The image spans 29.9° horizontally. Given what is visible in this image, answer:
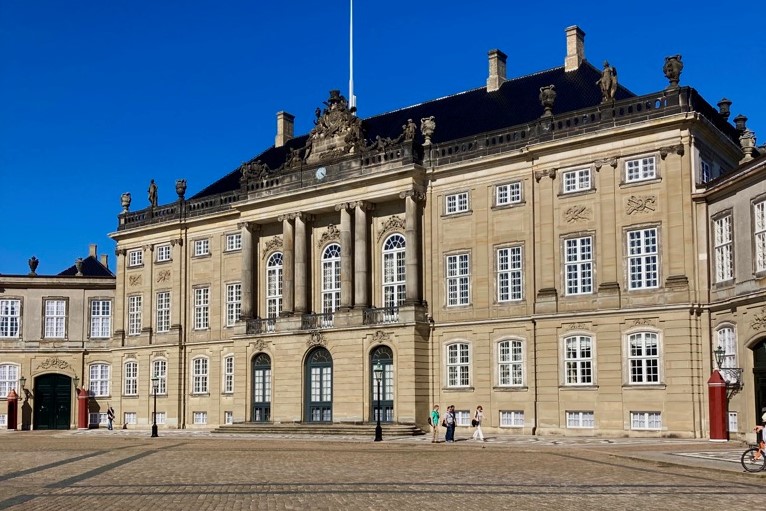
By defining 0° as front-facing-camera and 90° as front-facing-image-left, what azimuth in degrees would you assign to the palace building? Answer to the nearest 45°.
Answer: approximately 45°
